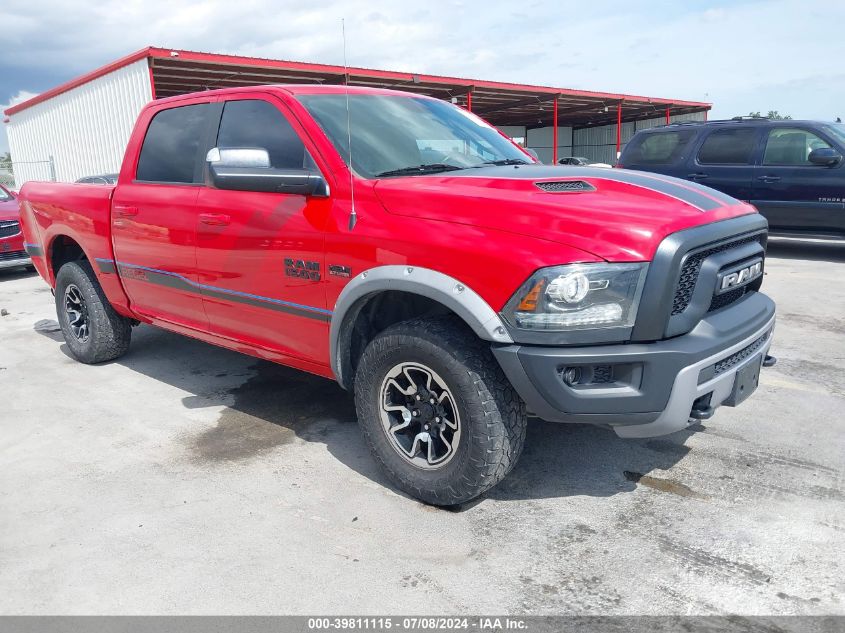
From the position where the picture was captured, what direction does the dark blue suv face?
facing to the right of the viewer

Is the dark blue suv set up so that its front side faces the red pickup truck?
no

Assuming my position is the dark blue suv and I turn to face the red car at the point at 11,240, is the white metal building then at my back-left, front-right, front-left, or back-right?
front-right

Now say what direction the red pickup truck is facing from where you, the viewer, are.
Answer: facing the viewer and to the right of the viewer

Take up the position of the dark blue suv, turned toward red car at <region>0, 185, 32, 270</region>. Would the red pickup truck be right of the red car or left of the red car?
left

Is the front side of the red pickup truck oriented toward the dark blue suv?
no

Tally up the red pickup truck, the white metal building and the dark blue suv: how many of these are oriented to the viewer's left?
0

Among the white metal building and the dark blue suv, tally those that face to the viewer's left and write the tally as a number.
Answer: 0

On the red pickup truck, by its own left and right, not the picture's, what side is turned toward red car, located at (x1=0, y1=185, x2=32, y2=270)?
back

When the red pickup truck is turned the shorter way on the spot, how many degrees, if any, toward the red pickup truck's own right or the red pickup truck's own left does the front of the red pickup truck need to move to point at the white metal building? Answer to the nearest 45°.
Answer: approximately 135° to the red pickup truck's own left

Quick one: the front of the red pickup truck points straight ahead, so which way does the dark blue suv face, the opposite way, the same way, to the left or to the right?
the same way
